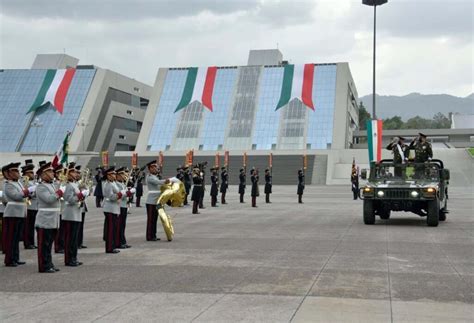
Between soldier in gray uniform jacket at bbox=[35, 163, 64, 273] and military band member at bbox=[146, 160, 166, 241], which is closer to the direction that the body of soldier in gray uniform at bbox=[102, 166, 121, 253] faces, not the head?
the military band member

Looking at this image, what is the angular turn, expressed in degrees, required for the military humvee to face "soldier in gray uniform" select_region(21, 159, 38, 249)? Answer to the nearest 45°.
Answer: approximately 45° to its right

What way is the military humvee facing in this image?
toward the camera

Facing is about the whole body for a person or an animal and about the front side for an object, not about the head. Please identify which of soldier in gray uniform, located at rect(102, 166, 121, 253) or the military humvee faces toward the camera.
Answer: the military humvee

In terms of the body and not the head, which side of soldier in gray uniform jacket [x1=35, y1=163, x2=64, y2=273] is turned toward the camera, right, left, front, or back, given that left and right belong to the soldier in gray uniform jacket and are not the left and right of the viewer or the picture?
right

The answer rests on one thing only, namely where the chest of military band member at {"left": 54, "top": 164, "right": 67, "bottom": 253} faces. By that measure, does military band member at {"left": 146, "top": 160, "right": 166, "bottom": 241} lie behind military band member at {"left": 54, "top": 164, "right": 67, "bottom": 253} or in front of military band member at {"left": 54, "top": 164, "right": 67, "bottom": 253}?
in front

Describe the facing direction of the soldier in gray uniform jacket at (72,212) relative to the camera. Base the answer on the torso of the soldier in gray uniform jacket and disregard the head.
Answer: to the viewer's right

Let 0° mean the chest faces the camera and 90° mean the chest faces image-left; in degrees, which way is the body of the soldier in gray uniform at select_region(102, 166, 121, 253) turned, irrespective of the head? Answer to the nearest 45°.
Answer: approximately 270°

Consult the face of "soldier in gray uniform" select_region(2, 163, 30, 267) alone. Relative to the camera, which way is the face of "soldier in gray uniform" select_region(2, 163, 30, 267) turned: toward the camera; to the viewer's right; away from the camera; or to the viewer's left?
to the viewer's right

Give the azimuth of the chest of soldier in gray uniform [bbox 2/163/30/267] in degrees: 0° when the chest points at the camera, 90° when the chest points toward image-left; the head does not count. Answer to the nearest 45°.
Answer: approximately 270°

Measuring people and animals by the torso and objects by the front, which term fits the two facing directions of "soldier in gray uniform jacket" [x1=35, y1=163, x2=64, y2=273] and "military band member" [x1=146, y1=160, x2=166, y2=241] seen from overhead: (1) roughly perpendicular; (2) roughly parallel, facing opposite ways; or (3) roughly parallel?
roughly parallel

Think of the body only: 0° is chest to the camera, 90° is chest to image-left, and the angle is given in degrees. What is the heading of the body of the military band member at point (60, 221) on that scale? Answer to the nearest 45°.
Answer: approximately 270°

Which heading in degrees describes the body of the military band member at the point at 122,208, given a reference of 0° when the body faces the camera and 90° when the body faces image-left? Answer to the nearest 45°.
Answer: approximately 270°
